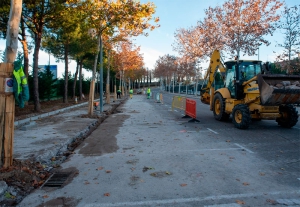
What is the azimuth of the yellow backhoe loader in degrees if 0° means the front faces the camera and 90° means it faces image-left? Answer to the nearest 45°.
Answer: approximately 315°

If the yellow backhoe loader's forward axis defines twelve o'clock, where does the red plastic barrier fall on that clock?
The red plastic barrier is roughly at 6 o'clock from the yellow backhoe loader.

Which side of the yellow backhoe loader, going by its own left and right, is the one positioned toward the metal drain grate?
right

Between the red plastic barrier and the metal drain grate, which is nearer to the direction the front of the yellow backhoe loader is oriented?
the metal drain grate
